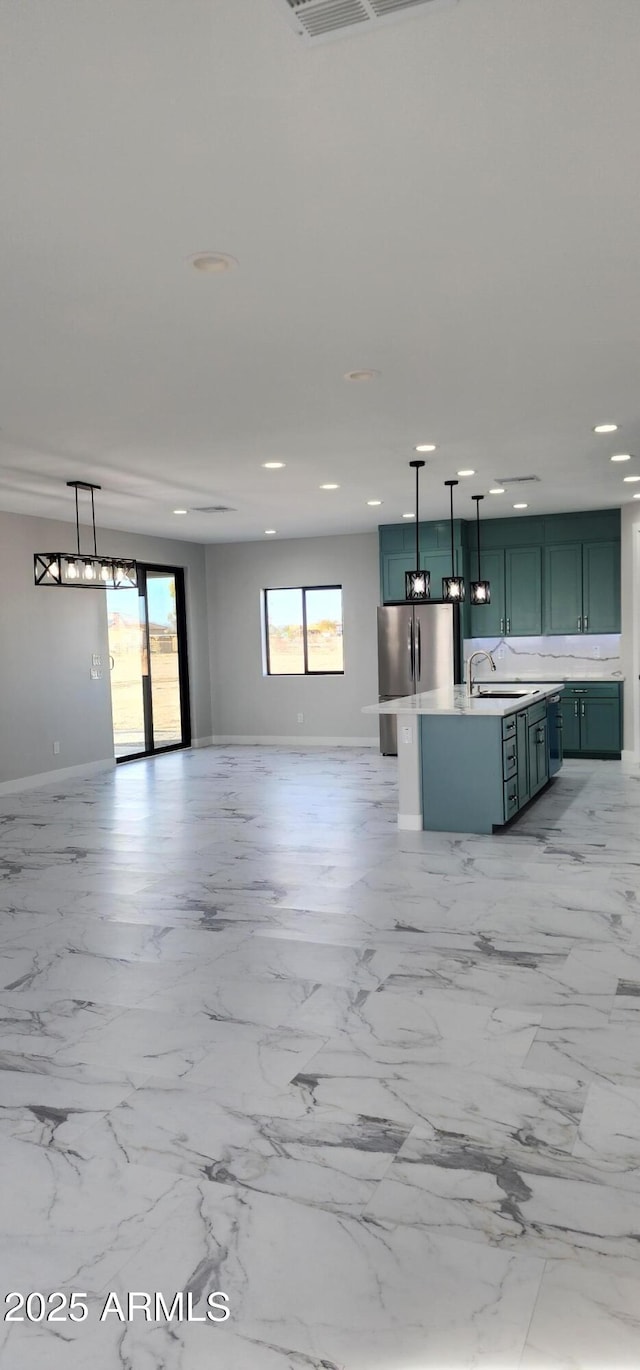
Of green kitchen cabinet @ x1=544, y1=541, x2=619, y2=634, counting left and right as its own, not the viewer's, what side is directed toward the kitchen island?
front

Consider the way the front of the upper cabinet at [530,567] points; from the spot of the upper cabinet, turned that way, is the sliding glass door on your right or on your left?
on your right

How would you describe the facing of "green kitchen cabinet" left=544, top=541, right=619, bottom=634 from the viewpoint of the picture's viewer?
facing the viewer

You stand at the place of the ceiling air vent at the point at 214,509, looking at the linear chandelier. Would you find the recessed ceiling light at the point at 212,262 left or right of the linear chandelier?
left

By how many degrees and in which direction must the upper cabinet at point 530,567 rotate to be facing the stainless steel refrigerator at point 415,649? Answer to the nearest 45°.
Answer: approximately 90° to its right

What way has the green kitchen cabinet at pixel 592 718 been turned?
toward the camera

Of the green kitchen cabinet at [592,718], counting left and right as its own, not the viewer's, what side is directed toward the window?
right

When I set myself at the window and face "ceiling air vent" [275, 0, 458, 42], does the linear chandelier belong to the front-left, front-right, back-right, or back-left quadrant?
front-right

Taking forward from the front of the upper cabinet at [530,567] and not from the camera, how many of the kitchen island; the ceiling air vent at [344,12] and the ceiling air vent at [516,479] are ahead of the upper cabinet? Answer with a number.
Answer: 3

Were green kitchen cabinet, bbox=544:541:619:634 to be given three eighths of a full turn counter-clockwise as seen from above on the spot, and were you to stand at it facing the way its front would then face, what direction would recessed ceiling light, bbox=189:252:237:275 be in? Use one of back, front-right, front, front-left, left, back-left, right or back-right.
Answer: back-right

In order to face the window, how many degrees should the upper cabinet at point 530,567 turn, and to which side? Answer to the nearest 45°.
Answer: approximately 90° to its right

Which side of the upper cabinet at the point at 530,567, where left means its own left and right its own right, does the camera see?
front

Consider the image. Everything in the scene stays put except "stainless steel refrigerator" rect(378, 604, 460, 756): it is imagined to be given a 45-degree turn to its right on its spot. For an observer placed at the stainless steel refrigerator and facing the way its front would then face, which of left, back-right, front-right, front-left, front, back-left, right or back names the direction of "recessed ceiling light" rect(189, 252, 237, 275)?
front-left

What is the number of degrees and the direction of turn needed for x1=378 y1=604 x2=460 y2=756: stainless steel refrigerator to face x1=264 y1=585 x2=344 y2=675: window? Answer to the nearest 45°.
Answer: approximately 135° to its right
